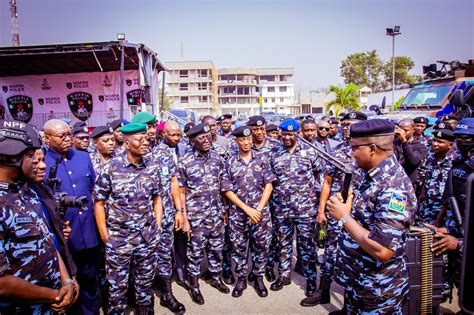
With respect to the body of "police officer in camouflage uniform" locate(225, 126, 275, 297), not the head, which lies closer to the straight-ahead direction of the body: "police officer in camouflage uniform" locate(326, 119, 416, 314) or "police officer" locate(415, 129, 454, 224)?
the police officer in camouflage uniform

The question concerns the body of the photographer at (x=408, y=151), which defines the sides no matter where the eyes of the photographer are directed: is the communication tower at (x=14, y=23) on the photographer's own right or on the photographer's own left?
on the photographer's own right

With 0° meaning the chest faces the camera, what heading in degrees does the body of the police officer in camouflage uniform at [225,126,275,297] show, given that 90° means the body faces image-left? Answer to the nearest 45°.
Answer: approximately 0°

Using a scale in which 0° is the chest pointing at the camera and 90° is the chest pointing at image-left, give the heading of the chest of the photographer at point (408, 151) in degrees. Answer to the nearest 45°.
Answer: approximately 45°

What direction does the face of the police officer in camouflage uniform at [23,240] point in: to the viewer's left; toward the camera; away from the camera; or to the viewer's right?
to the viewer's right

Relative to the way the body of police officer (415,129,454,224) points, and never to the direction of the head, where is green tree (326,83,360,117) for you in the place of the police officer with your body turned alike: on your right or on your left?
on your right

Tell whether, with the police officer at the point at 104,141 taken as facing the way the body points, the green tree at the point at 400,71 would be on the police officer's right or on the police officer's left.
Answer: on the police officer's left

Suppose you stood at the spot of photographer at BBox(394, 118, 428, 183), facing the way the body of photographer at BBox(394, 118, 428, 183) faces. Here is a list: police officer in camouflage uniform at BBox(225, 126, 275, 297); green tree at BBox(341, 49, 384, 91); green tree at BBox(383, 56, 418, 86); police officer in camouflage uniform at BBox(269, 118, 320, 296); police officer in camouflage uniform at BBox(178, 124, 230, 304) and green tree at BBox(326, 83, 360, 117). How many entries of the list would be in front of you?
3

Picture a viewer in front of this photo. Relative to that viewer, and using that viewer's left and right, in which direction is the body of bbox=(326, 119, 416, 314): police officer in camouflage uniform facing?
facing to the left of the viewer

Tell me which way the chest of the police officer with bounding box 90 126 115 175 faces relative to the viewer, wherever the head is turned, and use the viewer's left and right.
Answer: facing the viewer and to the right of the viewer
